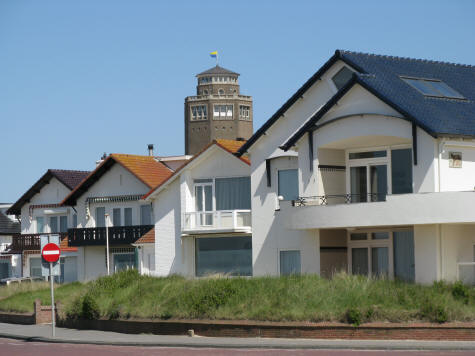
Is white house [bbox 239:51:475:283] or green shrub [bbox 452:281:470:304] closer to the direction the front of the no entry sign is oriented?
the green shrub

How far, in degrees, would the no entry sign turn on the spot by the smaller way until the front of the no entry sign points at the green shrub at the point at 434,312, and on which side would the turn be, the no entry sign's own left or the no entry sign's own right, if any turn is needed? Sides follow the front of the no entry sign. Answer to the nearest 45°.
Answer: approximately 45° to the no entry sign's own left

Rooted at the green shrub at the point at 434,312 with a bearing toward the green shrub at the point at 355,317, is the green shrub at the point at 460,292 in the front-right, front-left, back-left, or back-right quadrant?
back-right

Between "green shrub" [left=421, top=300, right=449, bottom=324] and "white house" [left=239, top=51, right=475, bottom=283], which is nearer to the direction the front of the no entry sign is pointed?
the green shrub

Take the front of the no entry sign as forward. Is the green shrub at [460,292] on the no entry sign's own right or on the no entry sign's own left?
on the no entry sign's own left

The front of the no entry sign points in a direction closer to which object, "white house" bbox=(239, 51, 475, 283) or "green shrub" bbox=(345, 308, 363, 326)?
the green shrub

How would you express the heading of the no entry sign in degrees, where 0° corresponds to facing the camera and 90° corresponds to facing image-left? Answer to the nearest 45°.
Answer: approximately 0°

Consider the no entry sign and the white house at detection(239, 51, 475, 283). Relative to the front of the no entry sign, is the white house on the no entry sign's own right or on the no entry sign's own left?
on the no entry sign's own left
